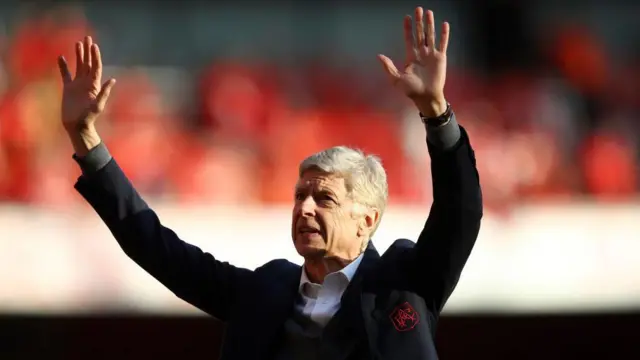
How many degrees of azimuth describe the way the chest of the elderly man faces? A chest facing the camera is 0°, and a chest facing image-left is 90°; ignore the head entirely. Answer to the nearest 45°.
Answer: approximately 45°
